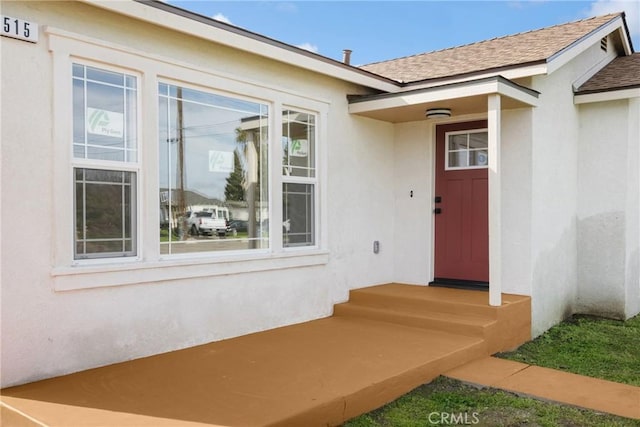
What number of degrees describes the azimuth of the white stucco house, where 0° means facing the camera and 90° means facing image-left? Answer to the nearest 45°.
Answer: approximately 315°
